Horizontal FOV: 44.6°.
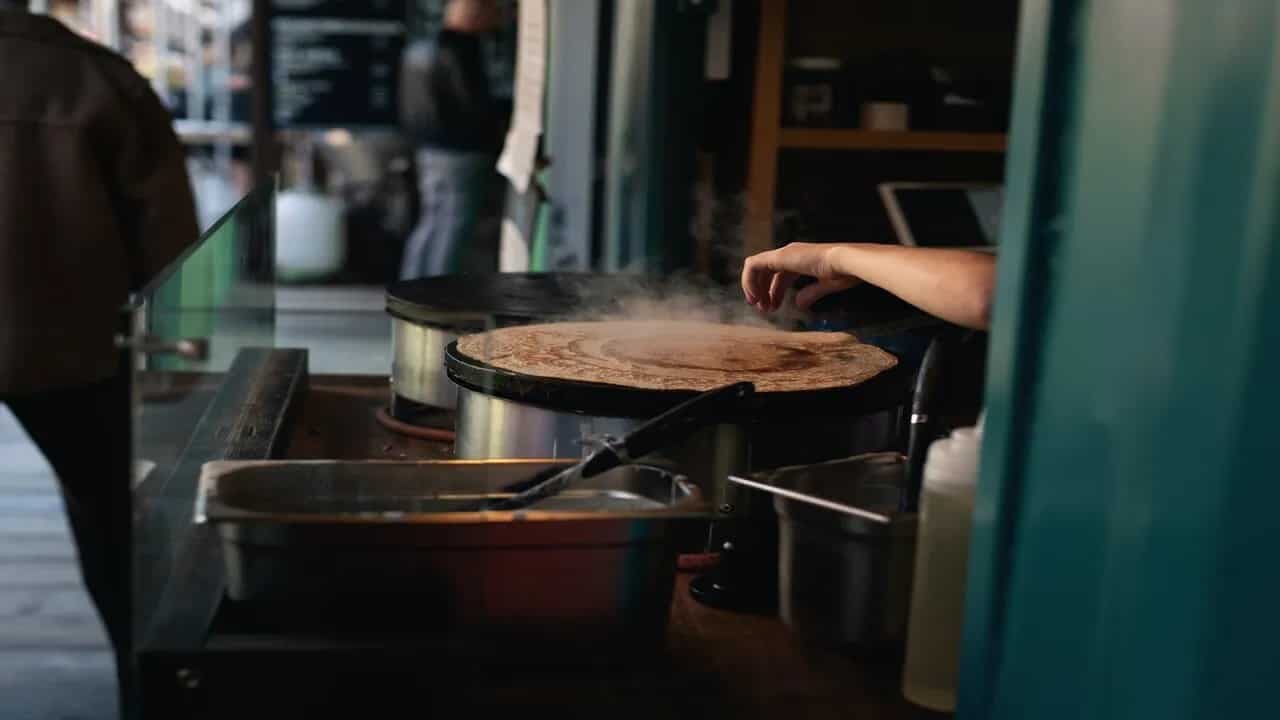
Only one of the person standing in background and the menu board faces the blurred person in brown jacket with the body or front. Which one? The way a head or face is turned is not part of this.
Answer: the menu board

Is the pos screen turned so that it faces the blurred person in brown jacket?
no

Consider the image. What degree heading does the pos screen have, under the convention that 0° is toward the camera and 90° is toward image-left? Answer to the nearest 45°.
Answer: approximately 0°

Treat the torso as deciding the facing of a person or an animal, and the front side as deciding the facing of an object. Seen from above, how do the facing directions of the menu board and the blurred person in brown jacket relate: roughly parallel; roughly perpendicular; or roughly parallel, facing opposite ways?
roughly parallel, facing opposite ways

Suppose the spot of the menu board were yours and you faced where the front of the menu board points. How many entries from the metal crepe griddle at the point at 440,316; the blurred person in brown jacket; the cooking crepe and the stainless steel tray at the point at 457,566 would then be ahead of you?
4

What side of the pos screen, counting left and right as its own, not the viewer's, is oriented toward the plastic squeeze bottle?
front

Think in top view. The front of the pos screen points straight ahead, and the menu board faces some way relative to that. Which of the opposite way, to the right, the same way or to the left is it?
the same way

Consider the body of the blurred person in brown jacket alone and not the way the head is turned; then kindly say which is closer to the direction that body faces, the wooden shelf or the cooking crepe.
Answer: the wooden shelf

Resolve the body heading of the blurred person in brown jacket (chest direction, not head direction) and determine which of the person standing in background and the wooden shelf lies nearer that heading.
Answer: the person standing in background

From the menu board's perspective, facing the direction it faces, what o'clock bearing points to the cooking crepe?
The cooking crepe is roughly at 12 o'clock from the menu board.

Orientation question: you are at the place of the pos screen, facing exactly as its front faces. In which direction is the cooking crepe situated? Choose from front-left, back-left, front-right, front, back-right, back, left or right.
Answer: front

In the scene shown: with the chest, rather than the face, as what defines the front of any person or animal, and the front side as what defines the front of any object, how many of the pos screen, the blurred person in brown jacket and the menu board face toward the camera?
2

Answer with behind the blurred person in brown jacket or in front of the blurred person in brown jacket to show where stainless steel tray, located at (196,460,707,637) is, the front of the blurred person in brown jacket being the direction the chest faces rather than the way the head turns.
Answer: behind

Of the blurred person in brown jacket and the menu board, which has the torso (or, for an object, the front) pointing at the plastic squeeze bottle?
the menu board

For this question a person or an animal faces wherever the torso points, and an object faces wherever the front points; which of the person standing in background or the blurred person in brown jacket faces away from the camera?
the blurred person in brown jacket

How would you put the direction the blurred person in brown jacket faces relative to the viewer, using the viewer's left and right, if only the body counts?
facing away from the viewer
